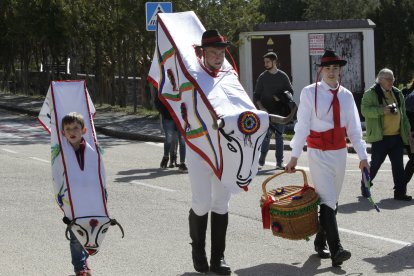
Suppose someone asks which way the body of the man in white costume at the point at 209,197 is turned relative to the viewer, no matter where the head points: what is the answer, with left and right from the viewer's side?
facing the viewer and to the right of the viewer

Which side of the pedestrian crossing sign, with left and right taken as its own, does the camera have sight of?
front

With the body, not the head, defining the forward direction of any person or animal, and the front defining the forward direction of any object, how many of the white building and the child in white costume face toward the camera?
2

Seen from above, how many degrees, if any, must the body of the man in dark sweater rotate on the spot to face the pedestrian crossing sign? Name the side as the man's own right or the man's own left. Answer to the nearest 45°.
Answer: approximately 90° to the man's own right

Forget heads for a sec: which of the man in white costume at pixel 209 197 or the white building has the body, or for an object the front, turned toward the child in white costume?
the white building

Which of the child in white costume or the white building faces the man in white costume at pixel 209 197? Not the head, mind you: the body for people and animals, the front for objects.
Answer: the white building

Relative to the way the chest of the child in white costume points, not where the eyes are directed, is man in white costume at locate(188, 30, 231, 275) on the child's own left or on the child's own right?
on the child's own left

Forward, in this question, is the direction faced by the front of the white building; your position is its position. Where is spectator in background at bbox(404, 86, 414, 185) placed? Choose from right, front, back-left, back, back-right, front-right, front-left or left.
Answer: front

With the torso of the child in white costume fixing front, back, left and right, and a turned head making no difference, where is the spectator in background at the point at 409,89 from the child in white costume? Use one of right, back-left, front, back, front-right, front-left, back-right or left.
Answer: back-left

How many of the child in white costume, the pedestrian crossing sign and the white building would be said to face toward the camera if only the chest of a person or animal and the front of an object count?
3

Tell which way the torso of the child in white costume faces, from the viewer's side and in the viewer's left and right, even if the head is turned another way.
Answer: facing the viewer

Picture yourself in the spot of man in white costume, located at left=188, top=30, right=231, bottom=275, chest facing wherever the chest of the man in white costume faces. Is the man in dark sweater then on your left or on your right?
on your left
